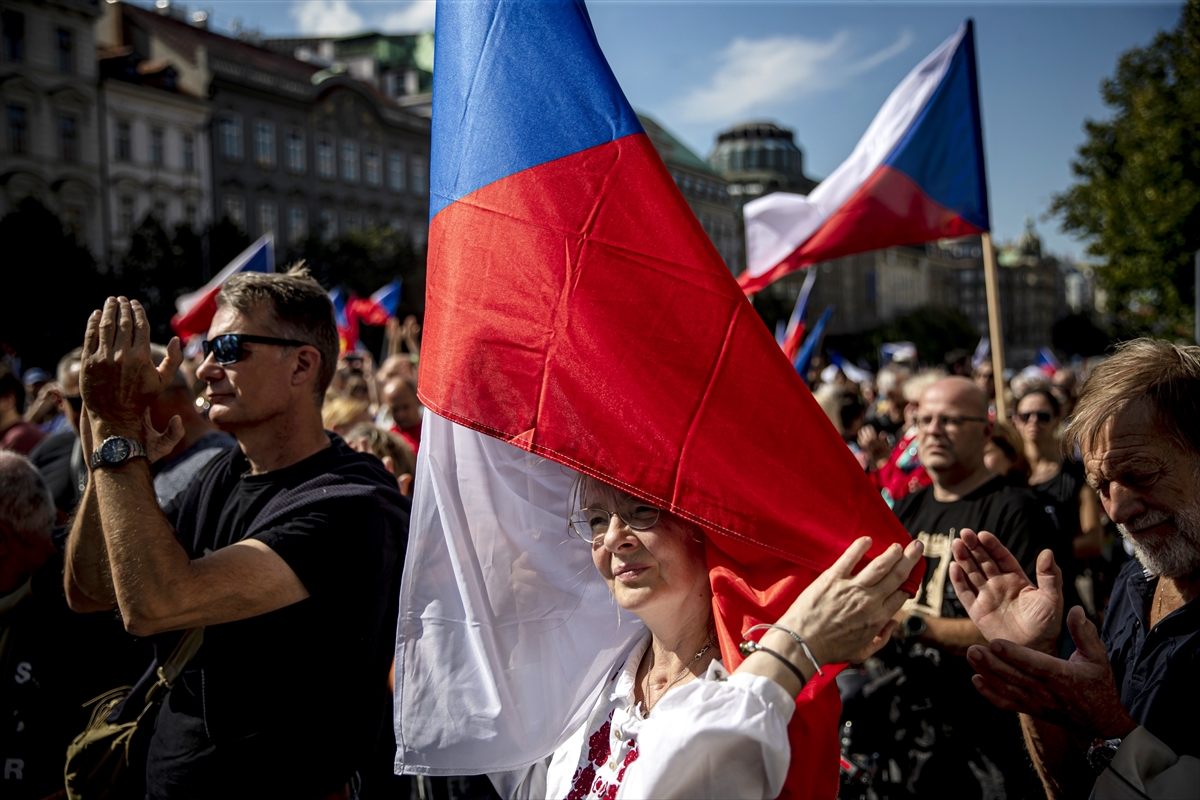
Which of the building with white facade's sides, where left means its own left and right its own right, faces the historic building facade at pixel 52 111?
right

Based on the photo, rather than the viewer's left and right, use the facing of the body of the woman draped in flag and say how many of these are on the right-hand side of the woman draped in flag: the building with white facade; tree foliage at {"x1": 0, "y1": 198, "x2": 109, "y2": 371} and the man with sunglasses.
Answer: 3

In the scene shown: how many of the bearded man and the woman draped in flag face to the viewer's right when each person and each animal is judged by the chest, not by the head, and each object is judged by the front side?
0

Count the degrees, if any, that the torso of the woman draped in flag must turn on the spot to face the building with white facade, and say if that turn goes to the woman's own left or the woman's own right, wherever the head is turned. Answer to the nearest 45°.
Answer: approximately 90° to the woman's own right

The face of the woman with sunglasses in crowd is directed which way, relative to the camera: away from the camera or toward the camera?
toward the camera

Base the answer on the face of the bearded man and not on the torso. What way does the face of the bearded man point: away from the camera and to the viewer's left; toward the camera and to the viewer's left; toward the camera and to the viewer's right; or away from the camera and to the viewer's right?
toward the camera and to the viewer's left

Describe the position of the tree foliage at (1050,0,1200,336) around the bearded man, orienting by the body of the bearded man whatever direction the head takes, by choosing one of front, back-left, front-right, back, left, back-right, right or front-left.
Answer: back-right

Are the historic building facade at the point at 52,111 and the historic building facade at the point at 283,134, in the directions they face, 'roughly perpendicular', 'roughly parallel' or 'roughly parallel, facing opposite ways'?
roughly parallel

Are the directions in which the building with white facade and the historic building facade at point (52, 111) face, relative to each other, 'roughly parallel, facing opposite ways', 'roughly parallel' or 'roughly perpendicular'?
roughly parallel

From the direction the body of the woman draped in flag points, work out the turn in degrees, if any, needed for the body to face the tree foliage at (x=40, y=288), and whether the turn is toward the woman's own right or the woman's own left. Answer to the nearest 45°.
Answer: approximately 90° to the woman's own right

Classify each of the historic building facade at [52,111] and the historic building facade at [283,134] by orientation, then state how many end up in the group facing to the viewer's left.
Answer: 0

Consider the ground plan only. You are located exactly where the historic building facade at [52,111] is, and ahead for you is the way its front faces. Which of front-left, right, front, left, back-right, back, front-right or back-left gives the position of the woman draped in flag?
front-right

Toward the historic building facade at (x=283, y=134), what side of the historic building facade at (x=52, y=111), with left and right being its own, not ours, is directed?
left

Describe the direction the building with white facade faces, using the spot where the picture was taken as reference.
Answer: facing the viewer and to the right of the viewer

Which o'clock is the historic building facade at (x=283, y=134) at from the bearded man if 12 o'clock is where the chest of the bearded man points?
The historic building facade is roughly at 3 o'clock from the bearded man.
